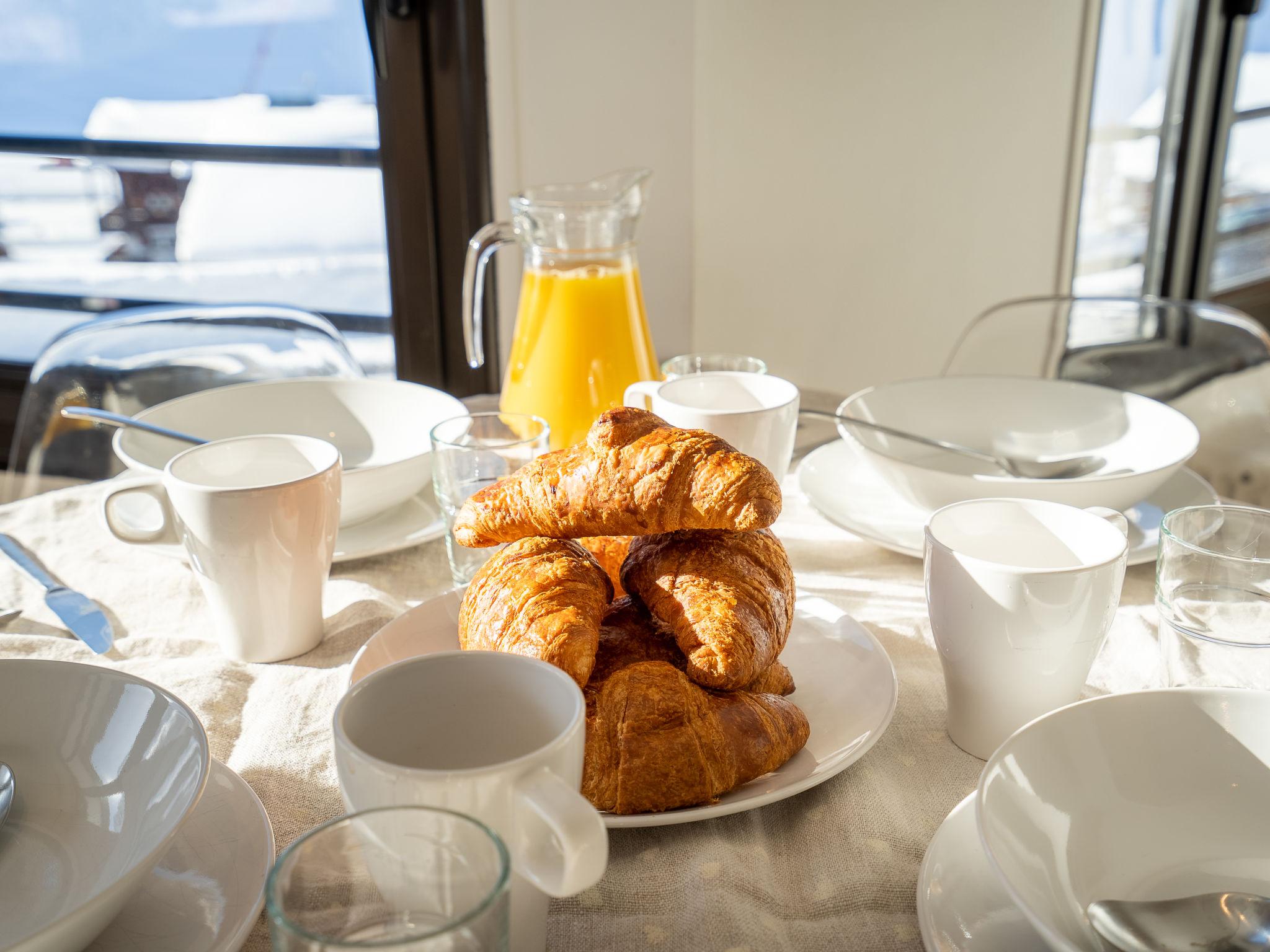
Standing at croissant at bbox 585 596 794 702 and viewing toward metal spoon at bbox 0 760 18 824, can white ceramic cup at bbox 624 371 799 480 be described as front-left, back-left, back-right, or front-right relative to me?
back-right

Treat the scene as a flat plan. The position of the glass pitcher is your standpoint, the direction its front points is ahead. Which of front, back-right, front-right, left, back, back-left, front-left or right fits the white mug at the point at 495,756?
right

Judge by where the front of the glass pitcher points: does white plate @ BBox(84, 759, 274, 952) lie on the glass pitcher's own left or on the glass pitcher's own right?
on the glass pitcher's own right

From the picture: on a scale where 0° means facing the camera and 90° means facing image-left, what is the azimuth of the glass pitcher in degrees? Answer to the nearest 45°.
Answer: approximately 270°

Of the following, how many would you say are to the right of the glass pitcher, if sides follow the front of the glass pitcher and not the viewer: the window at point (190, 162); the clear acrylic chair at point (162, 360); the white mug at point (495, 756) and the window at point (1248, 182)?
1
